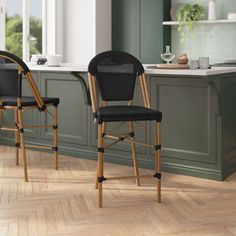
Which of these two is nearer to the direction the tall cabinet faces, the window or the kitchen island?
the kitchen island

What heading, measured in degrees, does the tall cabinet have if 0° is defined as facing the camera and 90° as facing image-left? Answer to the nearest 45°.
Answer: approximately 0°

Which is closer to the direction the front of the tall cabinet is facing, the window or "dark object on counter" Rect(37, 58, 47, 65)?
the dark object on counter

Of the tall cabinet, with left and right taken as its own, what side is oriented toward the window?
right

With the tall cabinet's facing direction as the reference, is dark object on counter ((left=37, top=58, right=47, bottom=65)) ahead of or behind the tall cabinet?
ahead

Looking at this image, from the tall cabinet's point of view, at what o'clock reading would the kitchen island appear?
The kitchen island is roughly at 12 o'clock from the tall cabinet.
